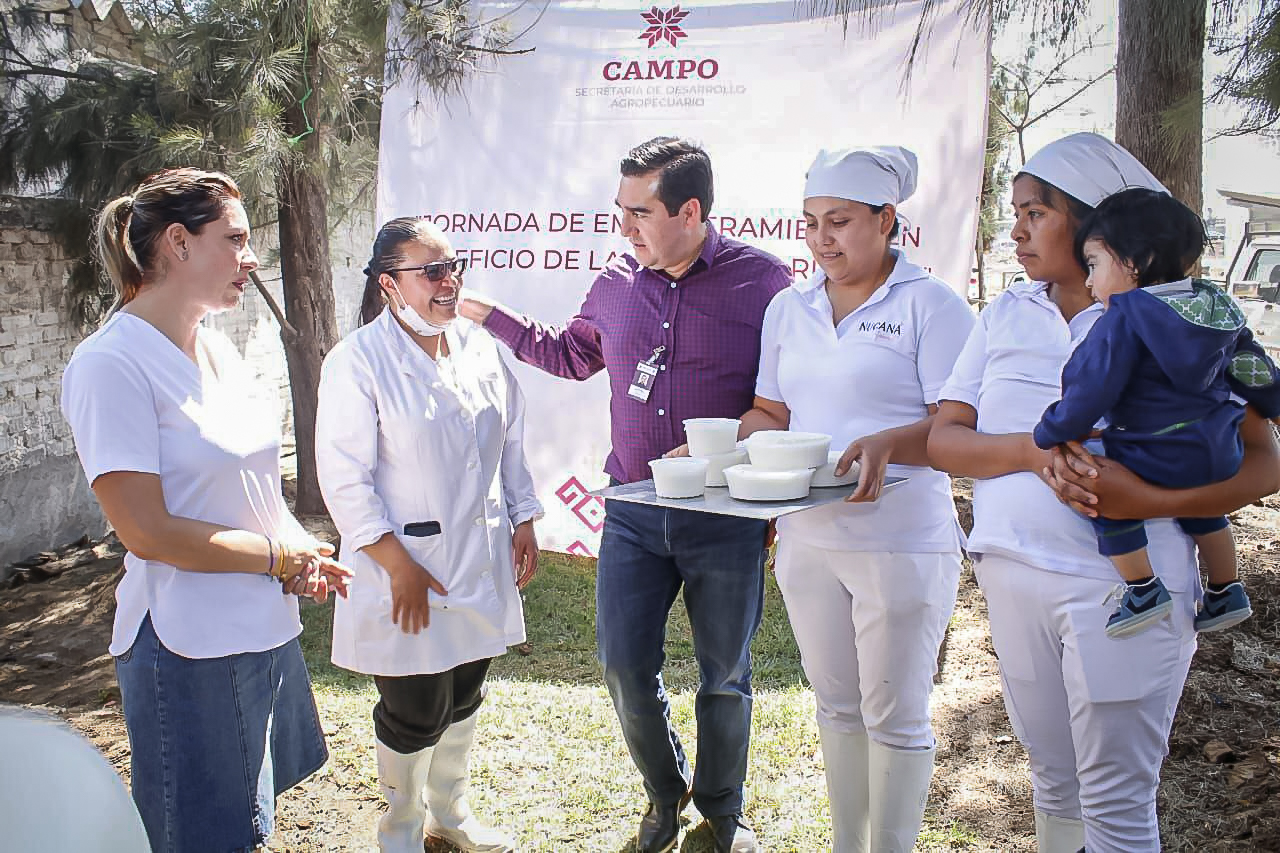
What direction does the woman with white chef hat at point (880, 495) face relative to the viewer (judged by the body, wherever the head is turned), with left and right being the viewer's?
facing the viewer and to the left of the viewer

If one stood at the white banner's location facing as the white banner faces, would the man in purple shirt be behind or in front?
in front

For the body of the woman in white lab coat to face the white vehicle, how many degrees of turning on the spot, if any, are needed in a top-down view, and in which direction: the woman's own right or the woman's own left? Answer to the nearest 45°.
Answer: approximately 90° to the woman's own left

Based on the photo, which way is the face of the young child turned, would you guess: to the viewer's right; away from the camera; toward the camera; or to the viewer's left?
to the viewer's left

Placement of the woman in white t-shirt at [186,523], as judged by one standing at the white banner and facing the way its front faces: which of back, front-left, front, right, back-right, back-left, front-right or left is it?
front

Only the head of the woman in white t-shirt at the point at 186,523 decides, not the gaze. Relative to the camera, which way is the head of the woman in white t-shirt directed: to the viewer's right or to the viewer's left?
to the viewer's right

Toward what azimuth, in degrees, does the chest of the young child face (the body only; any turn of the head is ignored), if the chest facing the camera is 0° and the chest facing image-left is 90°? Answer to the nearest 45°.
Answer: approximately 135°

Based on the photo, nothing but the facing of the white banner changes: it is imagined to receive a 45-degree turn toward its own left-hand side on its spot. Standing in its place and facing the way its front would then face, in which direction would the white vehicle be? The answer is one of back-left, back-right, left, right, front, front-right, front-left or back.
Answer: left

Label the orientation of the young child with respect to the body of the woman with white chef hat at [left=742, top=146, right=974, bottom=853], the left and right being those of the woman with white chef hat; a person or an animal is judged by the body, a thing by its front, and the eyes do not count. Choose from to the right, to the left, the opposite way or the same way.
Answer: to the right

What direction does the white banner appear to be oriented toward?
toward the camera

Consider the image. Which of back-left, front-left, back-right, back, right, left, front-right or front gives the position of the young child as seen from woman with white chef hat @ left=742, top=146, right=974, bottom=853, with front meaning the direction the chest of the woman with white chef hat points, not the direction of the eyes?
left

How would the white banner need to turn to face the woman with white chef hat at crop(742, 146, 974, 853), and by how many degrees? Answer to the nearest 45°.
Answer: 0° — it already faces them

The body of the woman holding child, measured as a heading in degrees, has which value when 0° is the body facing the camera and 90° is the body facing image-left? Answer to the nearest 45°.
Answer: approximately 45°

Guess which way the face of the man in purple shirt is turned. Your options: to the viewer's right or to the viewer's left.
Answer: to the viewer's left

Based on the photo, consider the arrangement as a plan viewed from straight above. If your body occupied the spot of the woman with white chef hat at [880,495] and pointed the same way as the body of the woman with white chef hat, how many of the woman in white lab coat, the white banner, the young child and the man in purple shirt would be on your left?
1

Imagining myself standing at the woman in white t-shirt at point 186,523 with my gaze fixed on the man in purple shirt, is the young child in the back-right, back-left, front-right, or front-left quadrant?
front-right
